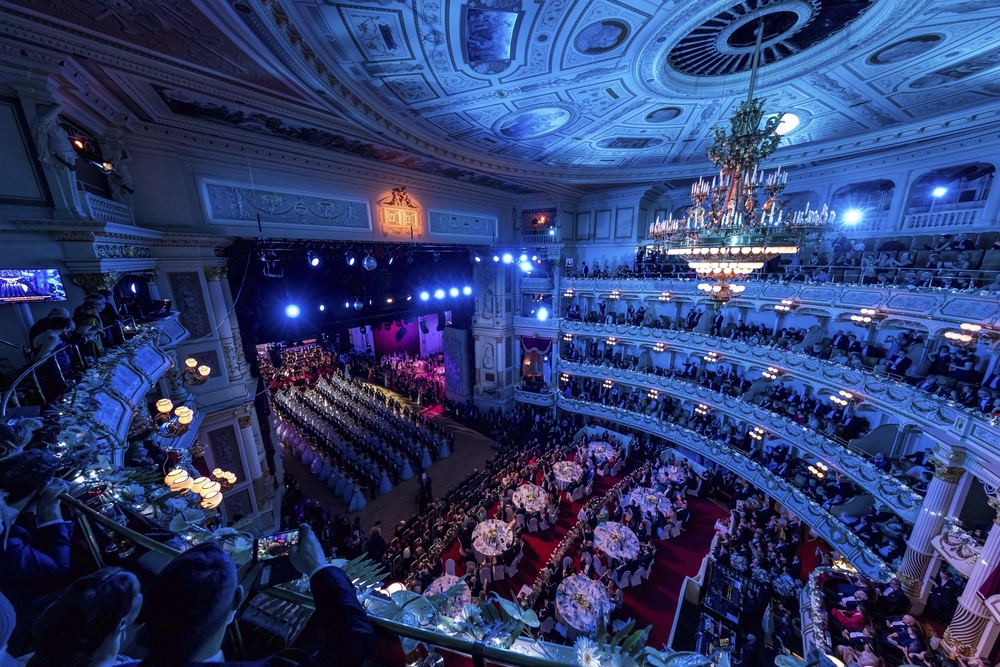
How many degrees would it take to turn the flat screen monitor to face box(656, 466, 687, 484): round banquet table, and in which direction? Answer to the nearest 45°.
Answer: approximately 45° to its left

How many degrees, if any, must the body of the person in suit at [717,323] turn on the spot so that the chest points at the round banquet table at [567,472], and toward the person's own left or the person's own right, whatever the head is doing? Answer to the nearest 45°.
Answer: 0° — they already face it

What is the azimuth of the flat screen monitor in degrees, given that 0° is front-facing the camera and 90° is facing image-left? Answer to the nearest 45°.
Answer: approximately 0°

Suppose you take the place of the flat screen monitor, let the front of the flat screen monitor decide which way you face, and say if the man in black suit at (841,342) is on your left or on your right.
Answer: on your left

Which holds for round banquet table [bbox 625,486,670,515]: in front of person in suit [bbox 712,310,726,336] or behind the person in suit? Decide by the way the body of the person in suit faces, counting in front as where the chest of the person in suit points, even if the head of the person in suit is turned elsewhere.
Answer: in front

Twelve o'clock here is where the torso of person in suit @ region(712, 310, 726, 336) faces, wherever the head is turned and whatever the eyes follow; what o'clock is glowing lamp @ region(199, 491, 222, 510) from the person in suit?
The glowing lamp is roughly at 11 o'clock from the person in suit.

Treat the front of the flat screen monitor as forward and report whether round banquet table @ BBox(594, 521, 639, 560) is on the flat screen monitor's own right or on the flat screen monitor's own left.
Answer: on the flat screen monitor's own left

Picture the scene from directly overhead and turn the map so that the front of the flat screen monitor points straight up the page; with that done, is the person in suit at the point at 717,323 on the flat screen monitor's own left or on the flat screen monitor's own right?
on the flat screen monitor's own left

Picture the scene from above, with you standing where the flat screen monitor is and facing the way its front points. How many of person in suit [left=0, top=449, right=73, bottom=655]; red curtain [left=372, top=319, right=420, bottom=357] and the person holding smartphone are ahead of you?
2

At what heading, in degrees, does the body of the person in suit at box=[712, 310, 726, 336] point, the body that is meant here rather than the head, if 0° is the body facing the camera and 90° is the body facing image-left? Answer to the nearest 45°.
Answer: approximately 45°

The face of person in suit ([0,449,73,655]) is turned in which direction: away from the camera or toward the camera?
away from the camera
